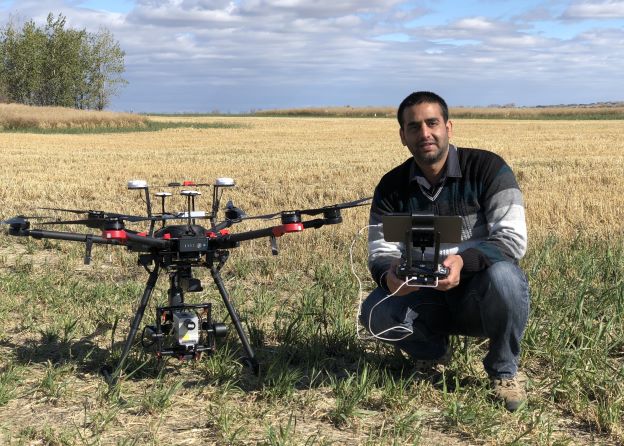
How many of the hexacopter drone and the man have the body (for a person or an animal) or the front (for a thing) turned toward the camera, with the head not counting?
2

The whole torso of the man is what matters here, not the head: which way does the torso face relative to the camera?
toward the camera

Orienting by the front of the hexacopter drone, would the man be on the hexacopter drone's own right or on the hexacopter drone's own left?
on the hexacopter drone's own left

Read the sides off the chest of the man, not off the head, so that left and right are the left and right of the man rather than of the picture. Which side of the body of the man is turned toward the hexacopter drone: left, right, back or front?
right

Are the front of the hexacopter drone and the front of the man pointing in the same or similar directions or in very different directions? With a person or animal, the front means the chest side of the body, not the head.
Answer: same or similar directions
